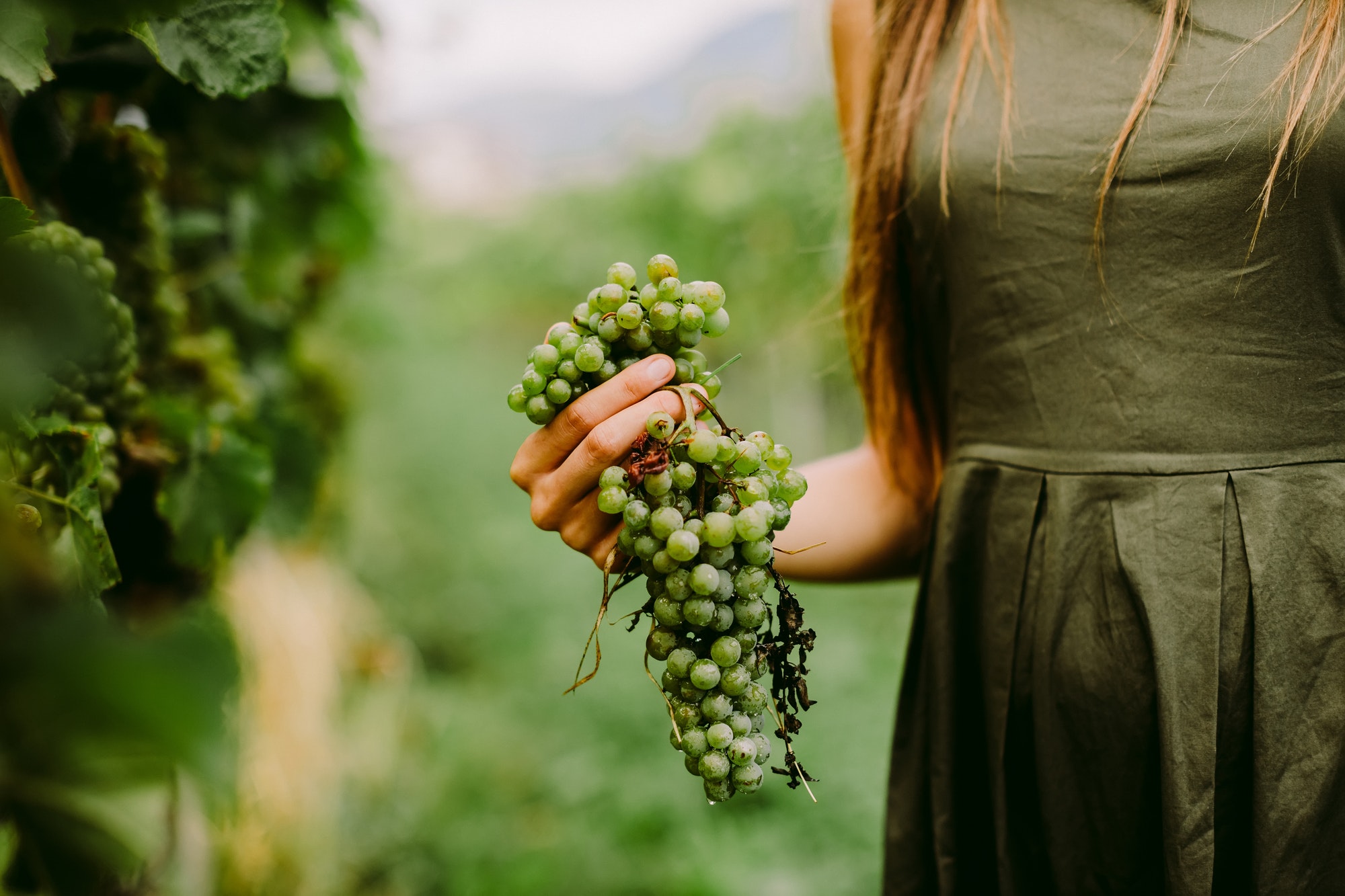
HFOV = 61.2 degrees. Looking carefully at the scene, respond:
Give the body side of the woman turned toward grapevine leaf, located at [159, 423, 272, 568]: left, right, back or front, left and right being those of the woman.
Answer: right

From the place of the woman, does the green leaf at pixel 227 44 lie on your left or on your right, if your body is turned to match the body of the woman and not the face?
on your right

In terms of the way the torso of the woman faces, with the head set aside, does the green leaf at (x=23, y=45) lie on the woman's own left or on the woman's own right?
on the woman's own right

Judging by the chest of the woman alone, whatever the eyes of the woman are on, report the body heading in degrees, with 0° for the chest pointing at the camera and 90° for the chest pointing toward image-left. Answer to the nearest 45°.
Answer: approximately 0°

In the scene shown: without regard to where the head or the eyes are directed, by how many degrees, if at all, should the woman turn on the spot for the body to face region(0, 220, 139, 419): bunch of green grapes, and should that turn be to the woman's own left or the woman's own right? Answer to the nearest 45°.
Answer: approximately 45° to the woman's own right

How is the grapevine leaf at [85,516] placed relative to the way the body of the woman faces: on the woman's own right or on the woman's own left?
on the woman's own right
